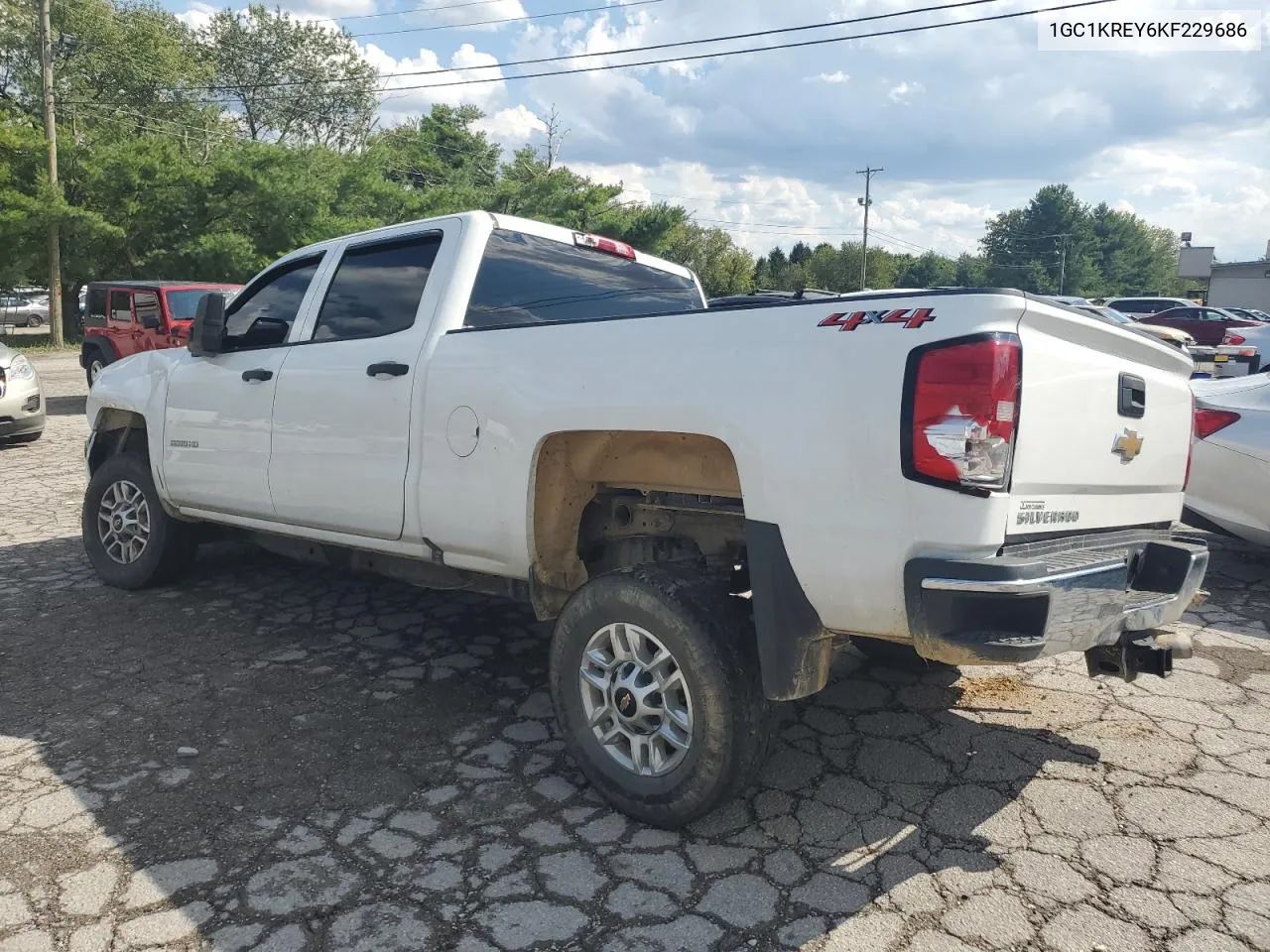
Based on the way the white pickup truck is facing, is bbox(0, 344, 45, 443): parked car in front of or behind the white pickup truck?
in front

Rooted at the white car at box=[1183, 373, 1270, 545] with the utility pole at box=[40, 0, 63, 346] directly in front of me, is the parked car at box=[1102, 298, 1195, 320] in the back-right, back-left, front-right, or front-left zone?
front-right

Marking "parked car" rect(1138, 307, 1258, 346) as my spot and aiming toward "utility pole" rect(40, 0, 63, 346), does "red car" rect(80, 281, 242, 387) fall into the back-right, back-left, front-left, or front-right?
front-left

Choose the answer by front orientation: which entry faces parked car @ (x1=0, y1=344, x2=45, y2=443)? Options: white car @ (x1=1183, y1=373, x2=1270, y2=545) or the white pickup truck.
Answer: the white pickup truck

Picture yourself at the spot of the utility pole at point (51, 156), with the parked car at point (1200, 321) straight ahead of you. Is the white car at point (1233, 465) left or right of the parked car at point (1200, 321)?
right

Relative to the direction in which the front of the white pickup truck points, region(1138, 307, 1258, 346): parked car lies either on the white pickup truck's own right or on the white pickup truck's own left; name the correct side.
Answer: on the white pickup truck's own right

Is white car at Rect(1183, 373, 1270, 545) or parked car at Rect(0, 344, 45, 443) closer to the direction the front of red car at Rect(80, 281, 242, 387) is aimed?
the white car

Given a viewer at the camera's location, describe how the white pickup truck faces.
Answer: facing away from the viewer and to the left of the viewer

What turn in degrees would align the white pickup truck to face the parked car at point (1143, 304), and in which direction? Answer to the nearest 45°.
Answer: approximately 90° to its right

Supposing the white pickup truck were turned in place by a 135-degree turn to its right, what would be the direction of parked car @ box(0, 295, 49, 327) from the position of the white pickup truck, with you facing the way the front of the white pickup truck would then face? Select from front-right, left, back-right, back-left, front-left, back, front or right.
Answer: back-left

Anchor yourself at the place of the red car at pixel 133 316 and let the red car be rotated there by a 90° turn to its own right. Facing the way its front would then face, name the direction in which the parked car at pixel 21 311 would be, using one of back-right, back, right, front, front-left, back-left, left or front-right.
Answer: back-right

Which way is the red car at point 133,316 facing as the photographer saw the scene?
facing the viewer and to the right of the viewer

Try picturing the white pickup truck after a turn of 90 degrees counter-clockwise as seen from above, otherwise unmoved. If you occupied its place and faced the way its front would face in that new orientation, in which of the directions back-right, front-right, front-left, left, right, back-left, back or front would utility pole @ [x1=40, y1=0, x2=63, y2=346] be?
right
